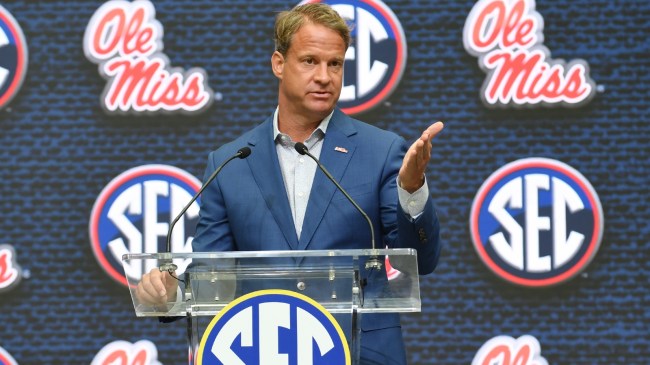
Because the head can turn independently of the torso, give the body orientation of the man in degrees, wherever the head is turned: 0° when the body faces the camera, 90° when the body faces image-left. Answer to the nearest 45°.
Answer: approximately 0°
